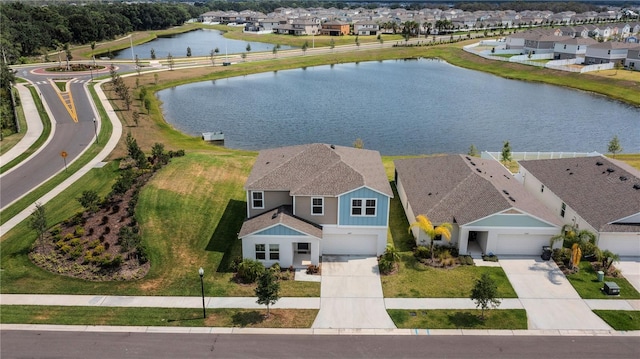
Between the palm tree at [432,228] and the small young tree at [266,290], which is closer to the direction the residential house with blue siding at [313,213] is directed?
the small young tree

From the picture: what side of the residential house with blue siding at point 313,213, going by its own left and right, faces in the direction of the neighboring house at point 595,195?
left

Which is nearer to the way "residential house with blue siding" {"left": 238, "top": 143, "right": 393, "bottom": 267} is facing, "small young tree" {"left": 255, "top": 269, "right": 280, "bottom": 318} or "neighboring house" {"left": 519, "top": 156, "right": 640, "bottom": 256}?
the small young tree

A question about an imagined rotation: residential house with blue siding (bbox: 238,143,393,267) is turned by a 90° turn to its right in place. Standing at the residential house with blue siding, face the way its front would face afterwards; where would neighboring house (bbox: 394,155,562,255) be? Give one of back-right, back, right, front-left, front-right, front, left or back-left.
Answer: back

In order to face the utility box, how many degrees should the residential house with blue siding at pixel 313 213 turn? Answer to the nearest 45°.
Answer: approximately 90° to its left

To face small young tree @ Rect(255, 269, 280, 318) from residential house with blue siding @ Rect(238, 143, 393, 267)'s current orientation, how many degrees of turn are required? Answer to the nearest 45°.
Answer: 0° — it already faces it

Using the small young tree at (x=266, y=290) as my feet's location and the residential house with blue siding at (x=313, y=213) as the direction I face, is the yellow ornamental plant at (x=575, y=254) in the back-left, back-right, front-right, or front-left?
front-right

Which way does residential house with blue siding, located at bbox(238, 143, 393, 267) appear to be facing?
toward the camera

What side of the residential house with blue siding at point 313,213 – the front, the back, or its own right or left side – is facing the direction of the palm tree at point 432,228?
left

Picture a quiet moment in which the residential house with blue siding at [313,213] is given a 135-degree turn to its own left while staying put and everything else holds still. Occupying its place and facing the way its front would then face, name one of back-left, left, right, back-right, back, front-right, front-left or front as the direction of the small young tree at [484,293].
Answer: right

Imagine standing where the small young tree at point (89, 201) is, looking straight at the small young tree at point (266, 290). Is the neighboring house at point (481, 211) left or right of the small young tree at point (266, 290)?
left

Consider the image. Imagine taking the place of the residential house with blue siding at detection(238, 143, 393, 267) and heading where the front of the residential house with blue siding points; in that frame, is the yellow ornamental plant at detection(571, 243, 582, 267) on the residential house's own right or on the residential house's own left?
on the residential house's own left

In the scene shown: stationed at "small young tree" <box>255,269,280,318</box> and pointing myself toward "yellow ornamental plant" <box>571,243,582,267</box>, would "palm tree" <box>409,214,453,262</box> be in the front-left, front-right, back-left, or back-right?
front-left
